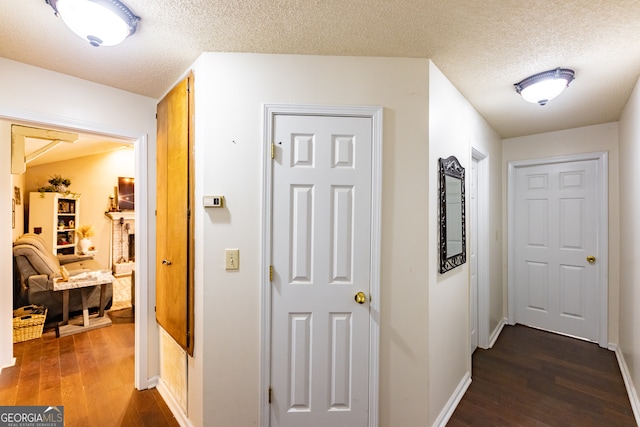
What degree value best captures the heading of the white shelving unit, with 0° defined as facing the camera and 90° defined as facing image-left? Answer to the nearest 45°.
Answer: approximately 315°

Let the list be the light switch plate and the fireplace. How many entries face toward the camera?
2

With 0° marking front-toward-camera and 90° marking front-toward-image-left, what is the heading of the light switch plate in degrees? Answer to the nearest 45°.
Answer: approximately 0°

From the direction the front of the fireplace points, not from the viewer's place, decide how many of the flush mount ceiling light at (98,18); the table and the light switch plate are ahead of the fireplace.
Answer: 3

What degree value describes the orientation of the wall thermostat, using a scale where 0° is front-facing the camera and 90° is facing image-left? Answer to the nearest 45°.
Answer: approximately 0°

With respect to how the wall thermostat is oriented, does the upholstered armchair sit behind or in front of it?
behind
